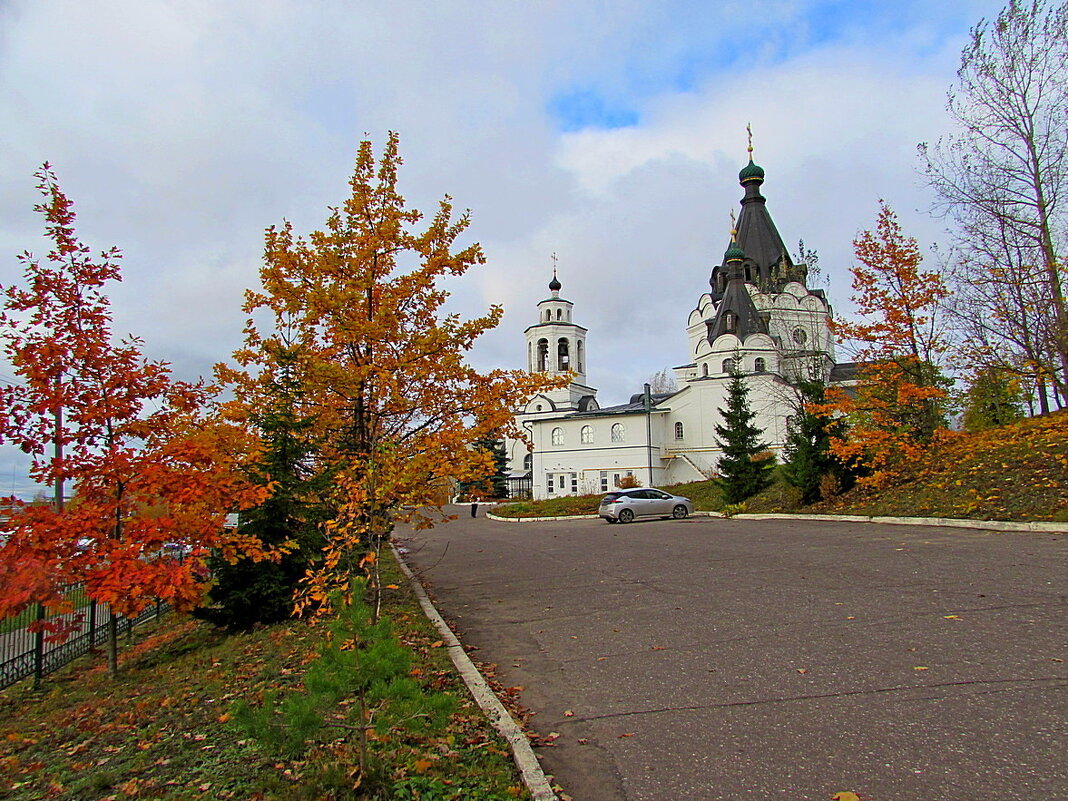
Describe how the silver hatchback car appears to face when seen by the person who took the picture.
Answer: facing away from the viewer and to the right of the viewer

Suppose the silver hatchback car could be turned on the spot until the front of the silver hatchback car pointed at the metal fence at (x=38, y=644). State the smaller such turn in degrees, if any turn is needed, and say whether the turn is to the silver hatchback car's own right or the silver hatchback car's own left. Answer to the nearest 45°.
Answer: approximately 135° to the silver hatchback car's own right

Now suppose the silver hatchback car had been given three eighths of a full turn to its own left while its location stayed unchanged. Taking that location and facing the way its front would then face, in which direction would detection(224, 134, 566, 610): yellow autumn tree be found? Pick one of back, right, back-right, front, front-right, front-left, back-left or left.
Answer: left

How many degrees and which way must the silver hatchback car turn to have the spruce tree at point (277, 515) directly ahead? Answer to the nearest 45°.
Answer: approximately 135° to its right

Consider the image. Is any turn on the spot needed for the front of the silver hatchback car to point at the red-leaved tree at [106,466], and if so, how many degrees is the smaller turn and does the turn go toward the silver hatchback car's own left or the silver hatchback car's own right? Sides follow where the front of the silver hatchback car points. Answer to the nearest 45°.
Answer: approximately 135° to the silver hatchback car's own right

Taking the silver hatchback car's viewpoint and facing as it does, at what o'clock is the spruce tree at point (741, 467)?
The spruce tree is roughly at 11 o'clock from the silver hatchback car.

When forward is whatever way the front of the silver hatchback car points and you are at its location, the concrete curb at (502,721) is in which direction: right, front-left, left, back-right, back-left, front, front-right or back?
back-right
